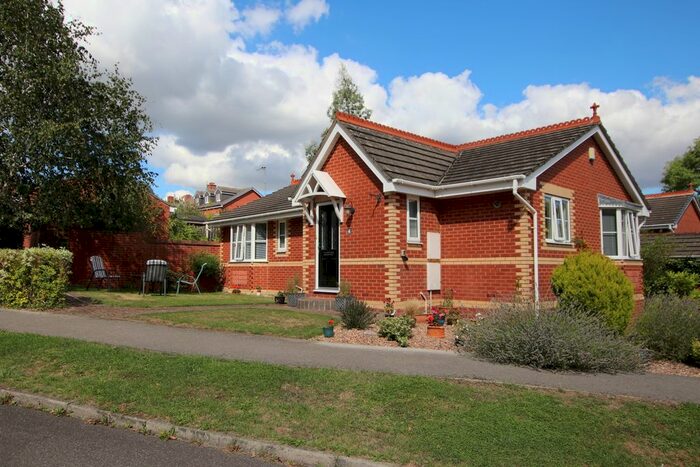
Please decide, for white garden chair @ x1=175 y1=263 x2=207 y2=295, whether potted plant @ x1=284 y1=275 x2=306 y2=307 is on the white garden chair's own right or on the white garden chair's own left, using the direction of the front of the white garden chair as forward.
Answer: on the white garden chair's own left

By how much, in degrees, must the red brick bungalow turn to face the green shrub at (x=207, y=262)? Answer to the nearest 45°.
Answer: approximately 90° to its right

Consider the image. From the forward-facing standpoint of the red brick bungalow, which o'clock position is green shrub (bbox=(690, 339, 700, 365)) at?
The green shrub is roughly at 9 o'clock from the red brick bungalow.

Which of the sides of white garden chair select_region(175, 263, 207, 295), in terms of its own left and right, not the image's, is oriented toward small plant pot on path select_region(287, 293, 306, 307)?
left

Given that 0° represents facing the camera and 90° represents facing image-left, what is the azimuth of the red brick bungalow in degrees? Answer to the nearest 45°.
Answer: approximately 45°

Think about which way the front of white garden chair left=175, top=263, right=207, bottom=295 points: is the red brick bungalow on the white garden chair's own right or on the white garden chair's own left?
on the white garden chair's own left

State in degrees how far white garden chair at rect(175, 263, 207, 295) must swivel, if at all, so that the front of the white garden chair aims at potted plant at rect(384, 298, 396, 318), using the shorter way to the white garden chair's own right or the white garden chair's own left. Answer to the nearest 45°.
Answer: approximately 135° to the white garden chair's own left

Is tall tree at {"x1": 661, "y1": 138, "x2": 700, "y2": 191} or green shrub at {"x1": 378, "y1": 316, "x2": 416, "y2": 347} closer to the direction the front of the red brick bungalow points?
the green shrub

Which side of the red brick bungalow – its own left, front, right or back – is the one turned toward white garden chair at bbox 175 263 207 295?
right

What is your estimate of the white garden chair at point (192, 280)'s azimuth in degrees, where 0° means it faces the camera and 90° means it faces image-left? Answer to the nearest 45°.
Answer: approximately 90°

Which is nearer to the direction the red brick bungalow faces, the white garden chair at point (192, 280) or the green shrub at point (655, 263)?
the white garden chair
